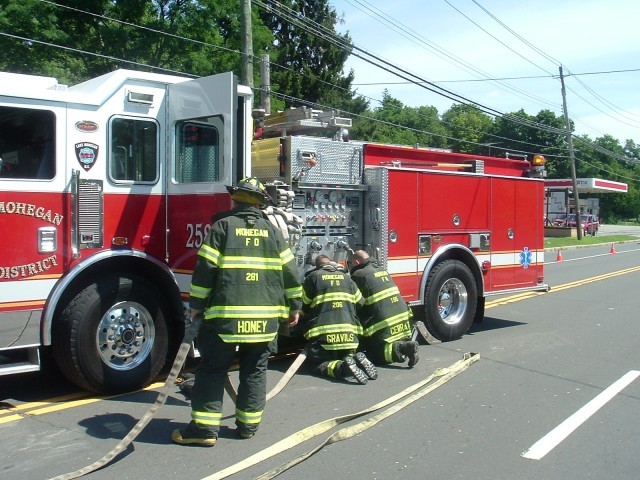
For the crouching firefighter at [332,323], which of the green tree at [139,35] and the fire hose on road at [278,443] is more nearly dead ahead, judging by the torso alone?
the green tree

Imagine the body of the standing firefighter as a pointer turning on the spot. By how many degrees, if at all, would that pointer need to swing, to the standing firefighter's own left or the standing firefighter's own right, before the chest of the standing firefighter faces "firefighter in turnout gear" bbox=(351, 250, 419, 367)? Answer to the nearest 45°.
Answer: approximately 45° to the standing firefighter's own right

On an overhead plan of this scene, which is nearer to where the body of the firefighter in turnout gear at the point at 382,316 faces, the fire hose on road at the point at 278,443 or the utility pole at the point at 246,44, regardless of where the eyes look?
the utility pole

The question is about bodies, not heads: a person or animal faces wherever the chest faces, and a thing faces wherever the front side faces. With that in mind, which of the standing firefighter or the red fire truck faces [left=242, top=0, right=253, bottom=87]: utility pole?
the standing firefighter

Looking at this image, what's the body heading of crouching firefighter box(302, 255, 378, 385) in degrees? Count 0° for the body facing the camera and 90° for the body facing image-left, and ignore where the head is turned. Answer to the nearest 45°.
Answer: approximately 135°

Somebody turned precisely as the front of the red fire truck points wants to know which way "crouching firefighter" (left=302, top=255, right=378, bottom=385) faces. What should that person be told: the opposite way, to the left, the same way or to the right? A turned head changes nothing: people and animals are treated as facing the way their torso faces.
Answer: to the right

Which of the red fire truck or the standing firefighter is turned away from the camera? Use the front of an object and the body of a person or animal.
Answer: the standing firefighter

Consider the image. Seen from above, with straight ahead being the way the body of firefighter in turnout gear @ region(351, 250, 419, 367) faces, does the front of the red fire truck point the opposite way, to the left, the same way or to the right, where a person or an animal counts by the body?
to the left

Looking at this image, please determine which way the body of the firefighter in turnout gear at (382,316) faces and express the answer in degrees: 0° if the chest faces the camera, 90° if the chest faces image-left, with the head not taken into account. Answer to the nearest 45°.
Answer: approximately 135°

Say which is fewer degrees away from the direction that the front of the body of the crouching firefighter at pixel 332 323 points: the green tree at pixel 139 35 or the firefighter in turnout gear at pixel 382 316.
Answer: the green tree

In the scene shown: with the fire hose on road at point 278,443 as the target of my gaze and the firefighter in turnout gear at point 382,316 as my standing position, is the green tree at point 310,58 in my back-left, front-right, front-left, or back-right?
back-right

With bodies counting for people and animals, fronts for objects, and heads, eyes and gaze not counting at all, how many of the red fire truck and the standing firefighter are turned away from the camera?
1

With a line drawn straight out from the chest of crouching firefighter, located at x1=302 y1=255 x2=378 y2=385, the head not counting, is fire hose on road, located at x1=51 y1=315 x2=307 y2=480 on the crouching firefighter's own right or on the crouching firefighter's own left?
on the crouching firefighter's own left

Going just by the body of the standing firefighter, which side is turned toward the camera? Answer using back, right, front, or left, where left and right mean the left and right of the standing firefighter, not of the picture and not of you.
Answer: back
